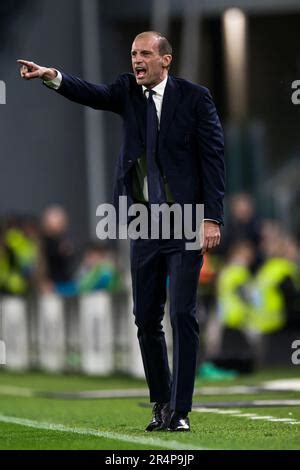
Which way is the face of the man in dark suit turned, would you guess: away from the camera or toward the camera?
toward the camera

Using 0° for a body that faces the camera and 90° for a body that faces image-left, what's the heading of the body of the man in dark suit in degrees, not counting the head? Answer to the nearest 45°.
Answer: approximately 45°
